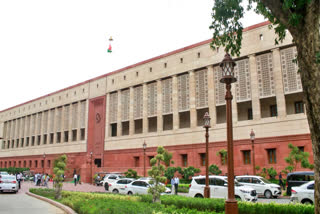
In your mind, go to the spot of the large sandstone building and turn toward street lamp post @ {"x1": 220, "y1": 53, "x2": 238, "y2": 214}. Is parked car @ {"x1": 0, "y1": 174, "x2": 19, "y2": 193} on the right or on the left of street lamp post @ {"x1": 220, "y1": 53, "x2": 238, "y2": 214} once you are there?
right

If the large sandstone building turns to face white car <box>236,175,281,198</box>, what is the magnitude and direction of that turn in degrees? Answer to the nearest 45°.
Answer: approximately 45° to its left

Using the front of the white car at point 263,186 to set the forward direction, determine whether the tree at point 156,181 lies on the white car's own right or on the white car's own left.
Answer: on the white car's own right

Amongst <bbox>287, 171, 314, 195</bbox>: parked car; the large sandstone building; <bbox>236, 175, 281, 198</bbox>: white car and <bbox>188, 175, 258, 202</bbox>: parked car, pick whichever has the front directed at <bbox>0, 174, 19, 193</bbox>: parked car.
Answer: the large sandstone building
